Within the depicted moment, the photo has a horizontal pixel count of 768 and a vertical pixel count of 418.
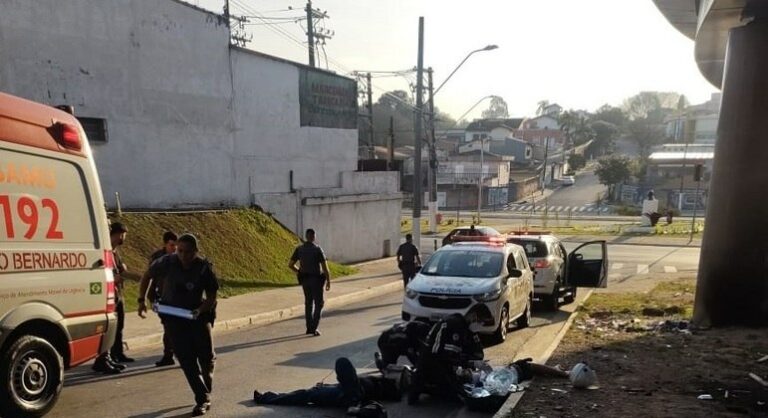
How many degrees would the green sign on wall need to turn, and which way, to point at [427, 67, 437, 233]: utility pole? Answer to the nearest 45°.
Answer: approximately 90° to its left

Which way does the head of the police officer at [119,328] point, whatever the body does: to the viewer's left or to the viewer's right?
to the viewer's right

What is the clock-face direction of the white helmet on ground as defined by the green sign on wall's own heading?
The white helmet on ground is roughly at 1 o'clock from the green sign on wall.

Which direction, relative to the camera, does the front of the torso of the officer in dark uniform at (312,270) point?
away from the camera

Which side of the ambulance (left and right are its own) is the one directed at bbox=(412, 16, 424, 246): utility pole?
back

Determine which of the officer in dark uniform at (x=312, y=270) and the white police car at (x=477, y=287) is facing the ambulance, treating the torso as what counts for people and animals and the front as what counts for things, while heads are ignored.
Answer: the white police car

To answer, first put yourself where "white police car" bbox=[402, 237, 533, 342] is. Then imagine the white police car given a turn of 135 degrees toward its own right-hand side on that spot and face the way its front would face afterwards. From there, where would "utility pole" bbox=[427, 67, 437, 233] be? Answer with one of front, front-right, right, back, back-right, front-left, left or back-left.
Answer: front

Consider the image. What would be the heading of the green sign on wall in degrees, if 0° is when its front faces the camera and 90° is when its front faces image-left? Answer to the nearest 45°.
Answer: approximately 315°

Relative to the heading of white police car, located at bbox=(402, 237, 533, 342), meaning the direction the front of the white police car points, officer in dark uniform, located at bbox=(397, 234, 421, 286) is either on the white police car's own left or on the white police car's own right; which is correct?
on the white police car's own right
